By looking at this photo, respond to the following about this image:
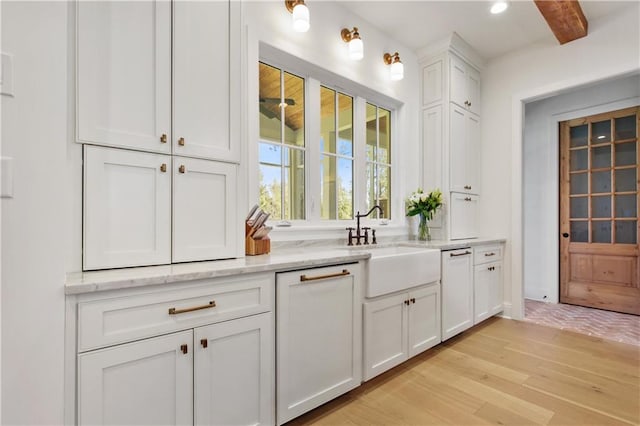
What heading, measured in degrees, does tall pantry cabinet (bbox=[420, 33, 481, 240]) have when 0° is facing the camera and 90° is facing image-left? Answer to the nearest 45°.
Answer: approximately 315°

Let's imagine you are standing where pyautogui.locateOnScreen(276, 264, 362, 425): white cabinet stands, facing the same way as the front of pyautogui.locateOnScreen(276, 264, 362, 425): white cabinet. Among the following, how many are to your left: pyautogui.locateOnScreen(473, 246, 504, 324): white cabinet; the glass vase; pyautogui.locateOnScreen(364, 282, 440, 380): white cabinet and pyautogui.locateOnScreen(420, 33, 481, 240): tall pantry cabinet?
4

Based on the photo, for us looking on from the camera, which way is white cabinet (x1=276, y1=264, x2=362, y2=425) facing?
facing the viewer and to the right of the viewer

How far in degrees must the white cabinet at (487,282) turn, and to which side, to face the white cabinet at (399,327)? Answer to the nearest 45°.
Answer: approximately 45° to its right

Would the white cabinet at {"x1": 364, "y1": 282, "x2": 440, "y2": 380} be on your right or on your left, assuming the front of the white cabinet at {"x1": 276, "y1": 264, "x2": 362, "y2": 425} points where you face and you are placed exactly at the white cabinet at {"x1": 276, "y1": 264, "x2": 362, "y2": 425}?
on your left

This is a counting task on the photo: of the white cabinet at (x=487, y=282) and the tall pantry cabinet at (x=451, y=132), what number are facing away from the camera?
0

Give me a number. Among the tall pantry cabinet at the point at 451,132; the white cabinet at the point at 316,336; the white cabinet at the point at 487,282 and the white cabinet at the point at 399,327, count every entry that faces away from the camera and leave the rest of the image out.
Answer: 0

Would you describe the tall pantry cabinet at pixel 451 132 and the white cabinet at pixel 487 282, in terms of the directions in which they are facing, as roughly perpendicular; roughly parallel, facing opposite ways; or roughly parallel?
roughly parallel

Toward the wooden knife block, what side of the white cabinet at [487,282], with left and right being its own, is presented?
right

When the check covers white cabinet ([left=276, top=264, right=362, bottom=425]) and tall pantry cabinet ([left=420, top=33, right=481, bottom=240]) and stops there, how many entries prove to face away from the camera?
0

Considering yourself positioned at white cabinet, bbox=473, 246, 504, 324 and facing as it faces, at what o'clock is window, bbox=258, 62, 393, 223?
The window is roughly at 3 o'clock from the white cabinet.

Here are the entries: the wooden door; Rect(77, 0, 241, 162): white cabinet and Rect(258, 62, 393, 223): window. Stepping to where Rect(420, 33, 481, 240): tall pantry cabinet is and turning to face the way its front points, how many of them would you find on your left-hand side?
1

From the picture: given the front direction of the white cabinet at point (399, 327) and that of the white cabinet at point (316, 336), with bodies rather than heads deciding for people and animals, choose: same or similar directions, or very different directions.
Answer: same or similar directions

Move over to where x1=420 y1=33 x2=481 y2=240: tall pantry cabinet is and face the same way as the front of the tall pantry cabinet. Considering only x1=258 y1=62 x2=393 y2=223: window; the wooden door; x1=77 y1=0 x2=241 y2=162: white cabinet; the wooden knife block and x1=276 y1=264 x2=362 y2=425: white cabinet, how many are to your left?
1

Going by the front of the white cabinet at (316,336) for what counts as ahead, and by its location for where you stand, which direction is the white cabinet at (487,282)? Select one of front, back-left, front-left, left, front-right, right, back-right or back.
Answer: left

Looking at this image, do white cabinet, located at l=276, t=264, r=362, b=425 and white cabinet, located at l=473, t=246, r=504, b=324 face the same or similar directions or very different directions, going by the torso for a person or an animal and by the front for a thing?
same or similar directions

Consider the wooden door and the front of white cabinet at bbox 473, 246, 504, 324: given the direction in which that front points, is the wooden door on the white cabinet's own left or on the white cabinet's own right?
on the white cabinet's own left
